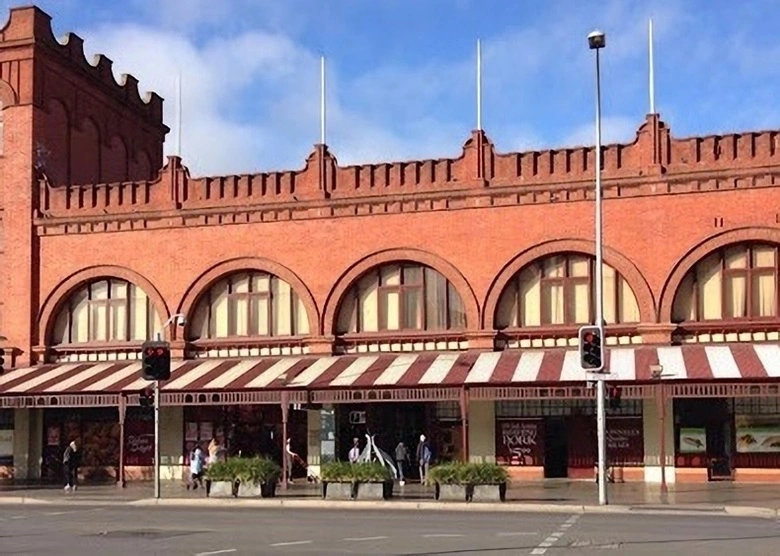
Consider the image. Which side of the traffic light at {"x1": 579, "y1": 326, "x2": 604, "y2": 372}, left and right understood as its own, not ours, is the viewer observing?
front

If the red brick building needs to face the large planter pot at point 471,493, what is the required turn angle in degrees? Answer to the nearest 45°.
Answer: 0° — it already faces it

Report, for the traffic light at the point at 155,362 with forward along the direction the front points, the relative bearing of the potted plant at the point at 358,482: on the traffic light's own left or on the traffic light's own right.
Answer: on the traffic light's own left

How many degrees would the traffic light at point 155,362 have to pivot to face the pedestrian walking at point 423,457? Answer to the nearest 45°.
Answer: approximately 135° to its left

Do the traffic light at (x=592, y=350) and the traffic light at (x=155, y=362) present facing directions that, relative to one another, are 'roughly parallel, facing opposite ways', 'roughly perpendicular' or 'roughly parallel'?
roughly parallel

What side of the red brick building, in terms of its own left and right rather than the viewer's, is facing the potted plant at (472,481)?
front

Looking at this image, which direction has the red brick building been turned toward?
toward the camera

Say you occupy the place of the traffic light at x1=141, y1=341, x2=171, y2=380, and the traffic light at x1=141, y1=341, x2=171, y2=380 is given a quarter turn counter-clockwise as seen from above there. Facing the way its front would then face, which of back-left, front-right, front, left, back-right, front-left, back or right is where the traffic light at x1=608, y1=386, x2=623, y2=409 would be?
front

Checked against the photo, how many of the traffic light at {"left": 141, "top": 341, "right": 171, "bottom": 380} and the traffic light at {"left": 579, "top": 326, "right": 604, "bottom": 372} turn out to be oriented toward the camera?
2

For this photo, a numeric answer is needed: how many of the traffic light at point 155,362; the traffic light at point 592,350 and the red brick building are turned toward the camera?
3

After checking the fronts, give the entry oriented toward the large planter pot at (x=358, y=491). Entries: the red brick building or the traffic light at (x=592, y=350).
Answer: the red brick building
